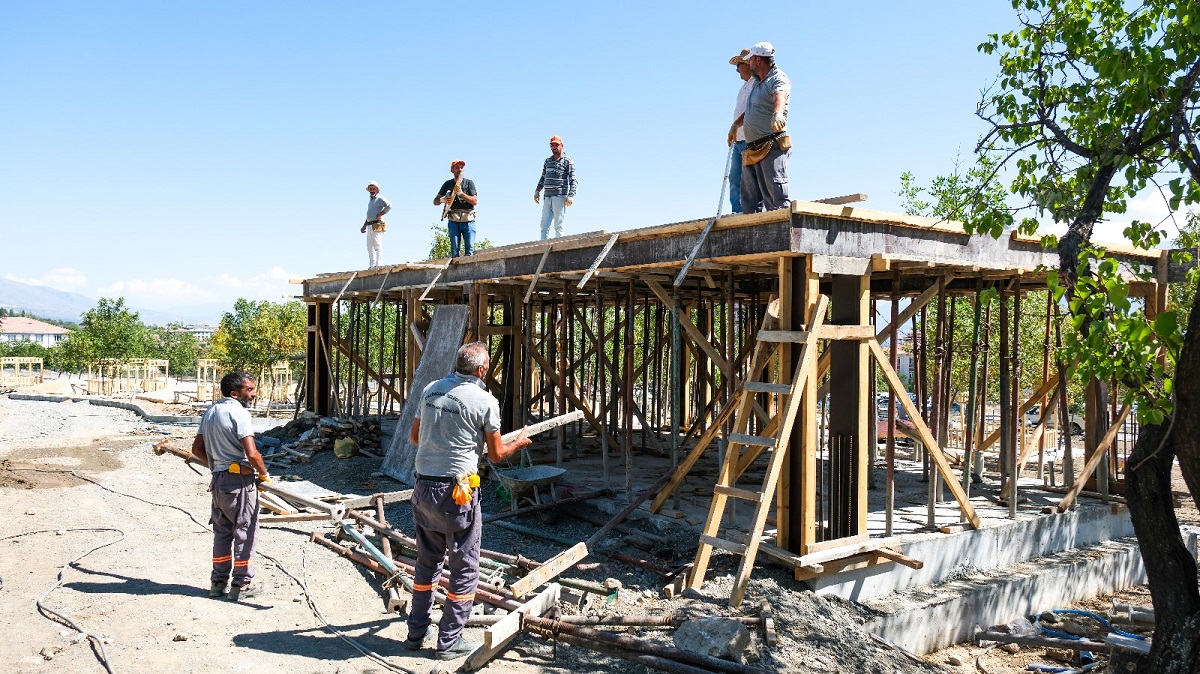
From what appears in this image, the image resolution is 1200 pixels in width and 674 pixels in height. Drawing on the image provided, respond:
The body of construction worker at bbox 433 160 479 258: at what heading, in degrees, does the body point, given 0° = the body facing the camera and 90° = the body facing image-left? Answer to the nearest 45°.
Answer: approximately 0°

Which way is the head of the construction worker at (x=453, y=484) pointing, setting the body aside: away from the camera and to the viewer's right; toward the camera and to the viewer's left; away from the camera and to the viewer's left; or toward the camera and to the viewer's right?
away from the camera and to the viewer's right

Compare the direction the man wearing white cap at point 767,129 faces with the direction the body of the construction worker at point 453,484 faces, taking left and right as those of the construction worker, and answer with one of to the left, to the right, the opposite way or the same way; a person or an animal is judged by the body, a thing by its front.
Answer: the opposite way

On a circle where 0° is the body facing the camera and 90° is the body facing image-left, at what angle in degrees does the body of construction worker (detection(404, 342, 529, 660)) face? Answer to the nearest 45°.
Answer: approximately 225°

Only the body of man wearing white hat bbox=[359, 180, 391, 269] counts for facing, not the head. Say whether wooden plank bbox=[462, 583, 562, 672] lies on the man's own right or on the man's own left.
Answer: on the man's own left

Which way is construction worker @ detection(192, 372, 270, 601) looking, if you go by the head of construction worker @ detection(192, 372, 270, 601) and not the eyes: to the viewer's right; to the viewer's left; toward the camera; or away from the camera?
to the viewer's right

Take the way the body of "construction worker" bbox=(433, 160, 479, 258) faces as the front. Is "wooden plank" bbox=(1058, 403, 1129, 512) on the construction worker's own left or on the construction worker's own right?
on the construction worker's own left

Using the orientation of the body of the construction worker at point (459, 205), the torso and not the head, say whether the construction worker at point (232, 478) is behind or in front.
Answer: in front

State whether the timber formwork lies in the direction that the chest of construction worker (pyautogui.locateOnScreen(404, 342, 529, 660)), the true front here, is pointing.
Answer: yes
